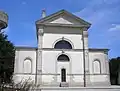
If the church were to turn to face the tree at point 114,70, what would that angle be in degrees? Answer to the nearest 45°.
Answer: approximately 135° to its left

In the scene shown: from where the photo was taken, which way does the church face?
toward the camera
